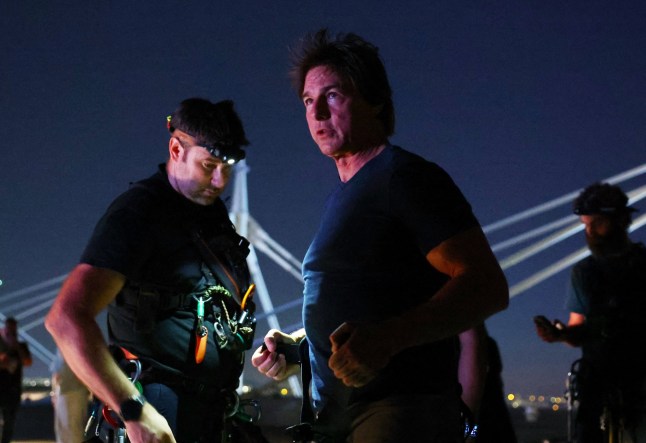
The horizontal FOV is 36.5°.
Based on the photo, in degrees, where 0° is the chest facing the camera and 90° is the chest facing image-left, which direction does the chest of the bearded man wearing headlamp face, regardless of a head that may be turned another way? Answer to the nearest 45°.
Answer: approximately 45°

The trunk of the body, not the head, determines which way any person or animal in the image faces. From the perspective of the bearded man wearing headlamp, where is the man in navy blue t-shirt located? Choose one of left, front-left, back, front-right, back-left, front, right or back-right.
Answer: front-left

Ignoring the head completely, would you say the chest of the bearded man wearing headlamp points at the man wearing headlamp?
yes

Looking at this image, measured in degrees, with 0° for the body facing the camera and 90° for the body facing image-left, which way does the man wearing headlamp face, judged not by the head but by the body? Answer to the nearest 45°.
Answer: approximately 315°

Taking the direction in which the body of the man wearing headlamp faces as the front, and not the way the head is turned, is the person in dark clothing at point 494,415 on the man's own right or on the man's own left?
on the man's own left

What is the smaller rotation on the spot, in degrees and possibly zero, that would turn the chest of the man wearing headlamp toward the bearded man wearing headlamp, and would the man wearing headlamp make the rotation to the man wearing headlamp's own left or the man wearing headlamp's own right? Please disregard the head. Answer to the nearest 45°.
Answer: approximately 90° to the man wearing headlamp's own left

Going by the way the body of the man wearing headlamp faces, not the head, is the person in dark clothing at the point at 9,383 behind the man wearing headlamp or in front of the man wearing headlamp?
behind
